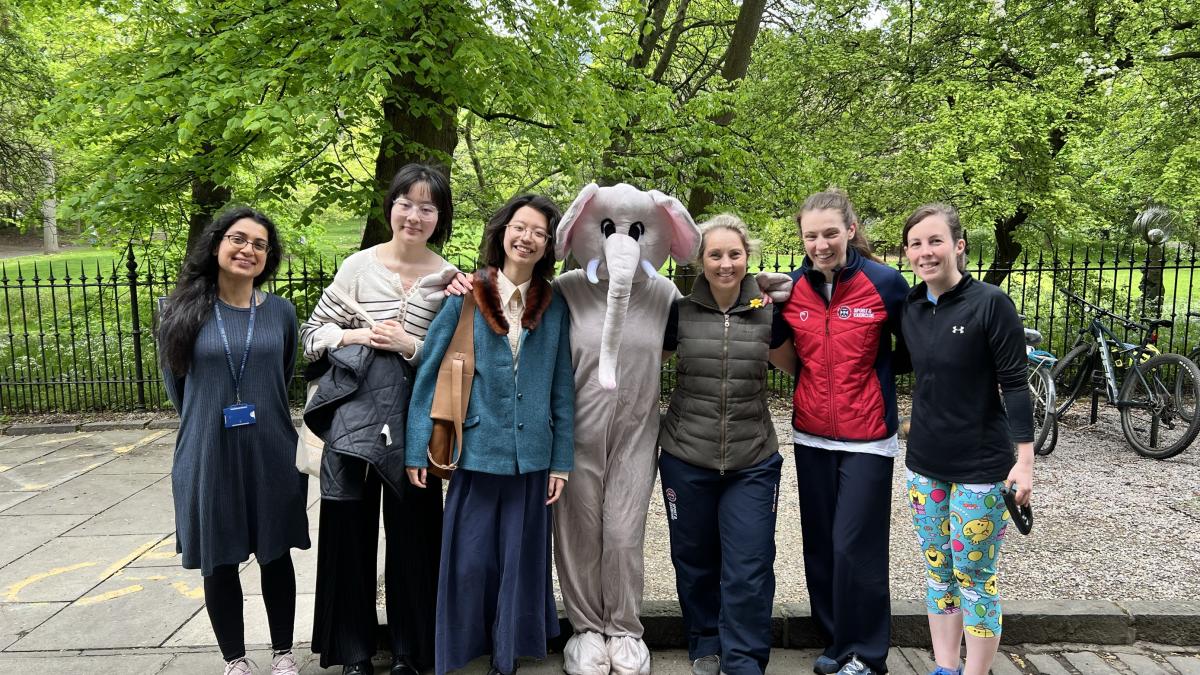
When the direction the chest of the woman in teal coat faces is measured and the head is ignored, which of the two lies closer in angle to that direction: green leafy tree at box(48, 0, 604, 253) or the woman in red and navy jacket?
the woman in red and navy jacket

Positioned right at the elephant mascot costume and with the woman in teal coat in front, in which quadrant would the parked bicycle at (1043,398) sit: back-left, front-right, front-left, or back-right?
back-right

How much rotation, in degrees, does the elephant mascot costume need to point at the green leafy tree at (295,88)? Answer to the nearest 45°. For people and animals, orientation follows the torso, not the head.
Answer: approximately 135° to its right

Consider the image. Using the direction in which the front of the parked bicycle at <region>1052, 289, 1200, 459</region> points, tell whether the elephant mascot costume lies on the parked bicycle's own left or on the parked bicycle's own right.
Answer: on the parked bicycle's own left

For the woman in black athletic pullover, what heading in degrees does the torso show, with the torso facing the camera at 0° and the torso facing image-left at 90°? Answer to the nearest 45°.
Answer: approximately 45°

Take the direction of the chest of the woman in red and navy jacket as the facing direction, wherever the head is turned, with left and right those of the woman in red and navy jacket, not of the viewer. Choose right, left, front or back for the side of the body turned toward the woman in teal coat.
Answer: right
